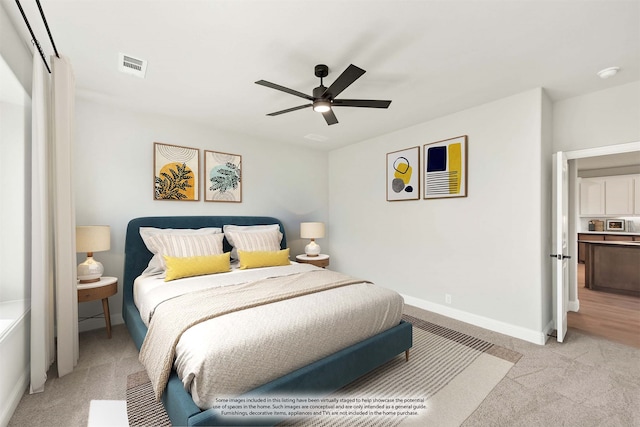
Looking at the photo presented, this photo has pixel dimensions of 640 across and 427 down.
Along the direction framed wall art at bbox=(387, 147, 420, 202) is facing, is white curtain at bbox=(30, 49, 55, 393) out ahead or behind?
ahead

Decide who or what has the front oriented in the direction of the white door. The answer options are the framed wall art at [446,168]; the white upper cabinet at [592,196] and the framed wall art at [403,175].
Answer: the white upper cabinet

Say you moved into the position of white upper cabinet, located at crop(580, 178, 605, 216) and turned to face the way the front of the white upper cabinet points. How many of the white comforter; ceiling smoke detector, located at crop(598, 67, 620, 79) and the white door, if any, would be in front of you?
3

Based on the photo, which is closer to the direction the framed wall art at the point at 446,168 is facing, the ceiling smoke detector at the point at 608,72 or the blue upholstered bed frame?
the blue upholstered bed frame

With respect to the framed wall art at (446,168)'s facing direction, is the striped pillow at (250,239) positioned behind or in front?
in front

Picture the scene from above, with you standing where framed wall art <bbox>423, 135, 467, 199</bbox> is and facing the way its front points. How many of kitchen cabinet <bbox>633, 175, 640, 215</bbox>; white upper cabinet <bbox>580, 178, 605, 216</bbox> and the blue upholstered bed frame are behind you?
2

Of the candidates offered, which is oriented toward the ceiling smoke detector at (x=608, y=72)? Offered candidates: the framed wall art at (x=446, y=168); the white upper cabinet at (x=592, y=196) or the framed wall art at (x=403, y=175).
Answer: the white upper cabinet

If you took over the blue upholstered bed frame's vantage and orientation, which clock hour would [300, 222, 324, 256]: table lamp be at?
The table lamp is roughly at 8 o'clock from the blue upholstered bed frame.

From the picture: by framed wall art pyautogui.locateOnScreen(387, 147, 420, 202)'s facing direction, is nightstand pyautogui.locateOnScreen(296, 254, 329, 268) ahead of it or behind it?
ahead
